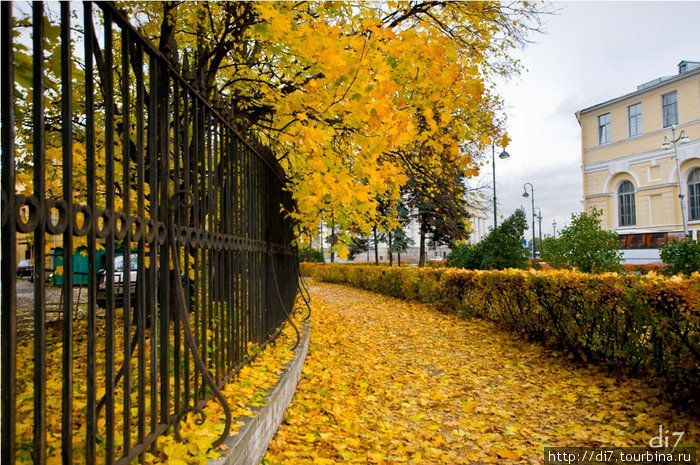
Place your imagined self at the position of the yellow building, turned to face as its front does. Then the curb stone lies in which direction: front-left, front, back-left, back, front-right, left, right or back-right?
front-left

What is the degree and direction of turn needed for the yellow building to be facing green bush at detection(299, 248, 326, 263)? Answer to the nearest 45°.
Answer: approximately 45° to its right

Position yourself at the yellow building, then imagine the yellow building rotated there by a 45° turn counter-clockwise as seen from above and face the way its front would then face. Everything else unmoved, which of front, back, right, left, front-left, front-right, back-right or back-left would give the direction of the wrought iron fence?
front

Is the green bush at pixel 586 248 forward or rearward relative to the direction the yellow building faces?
forward

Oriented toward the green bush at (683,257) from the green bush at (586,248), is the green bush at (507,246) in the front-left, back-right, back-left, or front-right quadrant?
back-left

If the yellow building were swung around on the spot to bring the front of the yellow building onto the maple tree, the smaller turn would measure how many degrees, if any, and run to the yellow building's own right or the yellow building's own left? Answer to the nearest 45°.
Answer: approximately 45° to the yellow building's own left

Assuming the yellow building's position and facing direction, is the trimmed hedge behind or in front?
in front

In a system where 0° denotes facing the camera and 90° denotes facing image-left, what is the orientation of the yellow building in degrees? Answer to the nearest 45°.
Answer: approximately 45°
